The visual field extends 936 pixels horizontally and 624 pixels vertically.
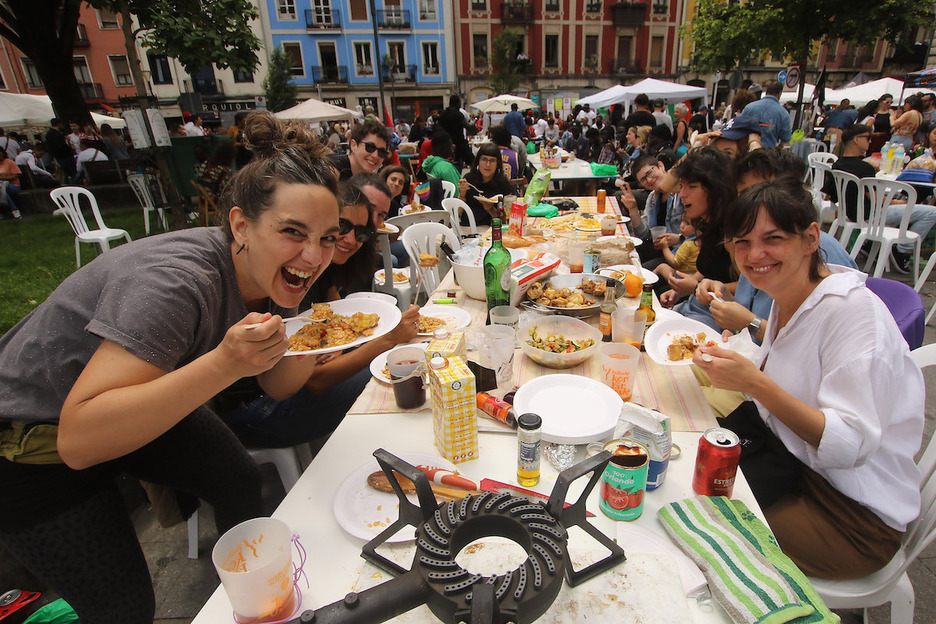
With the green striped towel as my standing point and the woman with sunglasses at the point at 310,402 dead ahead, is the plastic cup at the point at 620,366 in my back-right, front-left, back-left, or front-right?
front-right

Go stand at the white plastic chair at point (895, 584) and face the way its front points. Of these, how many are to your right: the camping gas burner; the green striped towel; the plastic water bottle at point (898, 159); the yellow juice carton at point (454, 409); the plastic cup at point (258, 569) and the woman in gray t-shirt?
1

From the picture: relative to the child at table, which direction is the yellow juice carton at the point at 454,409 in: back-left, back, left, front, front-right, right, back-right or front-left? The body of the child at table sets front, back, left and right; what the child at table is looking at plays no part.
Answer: left

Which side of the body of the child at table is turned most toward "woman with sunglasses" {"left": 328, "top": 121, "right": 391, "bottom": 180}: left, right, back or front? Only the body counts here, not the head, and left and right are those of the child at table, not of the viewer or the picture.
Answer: front

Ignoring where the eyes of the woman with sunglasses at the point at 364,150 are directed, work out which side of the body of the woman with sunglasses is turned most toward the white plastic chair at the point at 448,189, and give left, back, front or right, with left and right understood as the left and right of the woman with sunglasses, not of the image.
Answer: left

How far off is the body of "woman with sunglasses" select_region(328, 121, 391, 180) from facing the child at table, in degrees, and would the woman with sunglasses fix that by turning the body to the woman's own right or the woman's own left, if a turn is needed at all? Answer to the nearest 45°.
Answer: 0° — they already face them

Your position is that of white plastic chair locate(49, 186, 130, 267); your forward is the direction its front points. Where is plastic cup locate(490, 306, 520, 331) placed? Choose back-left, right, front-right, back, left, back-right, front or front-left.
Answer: front-right

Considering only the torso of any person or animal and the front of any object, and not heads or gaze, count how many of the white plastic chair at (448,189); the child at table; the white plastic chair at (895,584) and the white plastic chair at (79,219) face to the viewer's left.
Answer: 2

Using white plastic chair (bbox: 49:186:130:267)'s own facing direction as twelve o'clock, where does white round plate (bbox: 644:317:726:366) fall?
The white round plate is roughly at 1 o'clock from the white plastic chair.

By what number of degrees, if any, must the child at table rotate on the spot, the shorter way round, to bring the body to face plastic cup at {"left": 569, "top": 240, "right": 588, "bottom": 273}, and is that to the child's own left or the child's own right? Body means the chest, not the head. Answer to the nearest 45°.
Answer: approximately 45° to the child's own left

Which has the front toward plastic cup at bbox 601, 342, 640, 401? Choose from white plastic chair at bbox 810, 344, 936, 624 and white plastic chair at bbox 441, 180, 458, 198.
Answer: white plastic chair at bbox 810, 344, 936, 624

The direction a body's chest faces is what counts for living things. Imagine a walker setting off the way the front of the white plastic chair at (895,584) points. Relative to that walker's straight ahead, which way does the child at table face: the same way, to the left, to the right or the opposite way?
the same way

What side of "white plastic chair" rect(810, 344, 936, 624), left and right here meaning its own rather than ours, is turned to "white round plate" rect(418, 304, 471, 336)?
front

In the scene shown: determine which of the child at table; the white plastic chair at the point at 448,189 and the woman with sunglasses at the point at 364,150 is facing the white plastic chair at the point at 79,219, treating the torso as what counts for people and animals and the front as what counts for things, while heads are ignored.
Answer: the child at table

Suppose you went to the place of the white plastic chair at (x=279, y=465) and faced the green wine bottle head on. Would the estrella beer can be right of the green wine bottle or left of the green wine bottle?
right

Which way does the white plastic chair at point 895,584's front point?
to the viewer's left

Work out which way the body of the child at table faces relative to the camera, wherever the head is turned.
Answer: to the viewer's left

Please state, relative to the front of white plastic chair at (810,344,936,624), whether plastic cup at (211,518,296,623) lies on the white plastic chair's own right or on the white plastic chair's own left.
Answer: on the white plastic chair's own left

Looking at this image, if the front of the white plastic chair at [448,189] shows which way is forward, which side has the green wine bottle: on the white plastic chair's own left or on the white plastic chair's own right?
on the white plastic chair's own right
